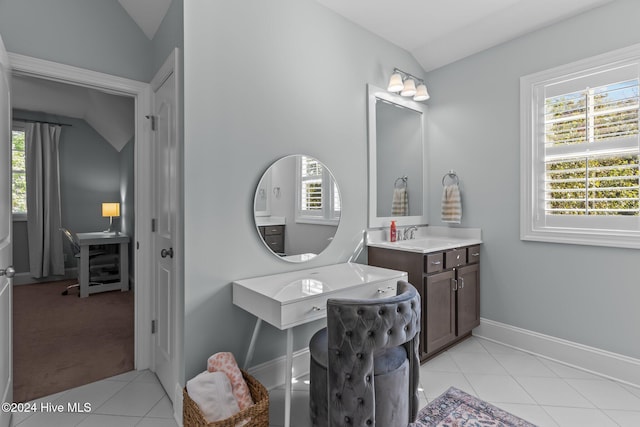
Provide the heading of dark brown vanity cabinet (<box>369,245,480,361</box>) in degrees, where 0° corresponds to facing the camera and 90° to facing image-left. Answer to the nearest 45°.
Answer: approximately 315°

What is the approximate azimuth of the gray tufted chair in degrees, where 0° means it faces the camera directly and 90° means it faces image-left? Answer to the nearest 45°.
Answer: approximately 135°

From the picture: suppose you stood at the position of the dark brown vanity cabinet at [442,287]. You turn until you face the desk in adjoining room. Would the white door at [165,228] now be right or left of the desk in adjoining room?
left

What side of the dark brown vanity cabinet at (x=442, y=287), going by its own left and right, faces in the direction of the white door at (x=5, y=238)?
right

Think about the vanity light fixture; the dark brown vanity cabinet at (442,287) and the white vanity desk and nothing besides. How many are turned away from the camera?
0

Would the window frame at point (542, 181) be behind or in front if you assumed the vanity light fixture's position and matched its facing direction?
in front

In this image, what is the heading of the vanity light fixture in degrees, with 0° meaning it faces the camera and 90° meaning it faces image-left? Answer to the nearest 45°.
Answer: approximately 315°

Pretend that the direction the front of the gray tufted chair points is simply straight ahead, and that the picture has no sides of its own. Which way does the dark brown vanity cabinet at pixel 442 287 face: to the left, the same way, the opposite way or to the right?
the opposite way

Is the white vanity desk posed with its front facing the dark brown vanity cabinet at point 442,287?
no

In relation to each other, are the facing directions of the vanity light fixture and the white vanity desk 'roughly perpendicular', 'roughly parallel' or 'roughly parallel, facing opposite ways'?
roughly parallel

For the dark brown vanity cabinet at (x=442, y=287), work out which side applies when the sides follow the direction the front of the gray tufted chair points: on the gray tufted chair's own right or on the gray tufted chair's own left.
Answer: on the gray tufted chair's own right

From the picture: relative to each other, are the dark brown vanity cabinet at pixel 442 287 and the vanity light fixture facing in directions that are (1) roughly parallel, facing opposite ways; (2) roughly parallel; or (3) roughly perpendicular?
roughly parallel

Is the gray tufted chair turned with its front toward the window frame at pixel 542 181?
no

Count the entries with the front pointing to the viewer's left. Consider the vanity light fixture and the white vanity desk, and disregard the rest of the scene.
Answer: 0

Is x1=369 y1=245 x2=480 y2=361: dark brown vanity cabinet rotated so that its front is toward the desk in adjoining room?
no
